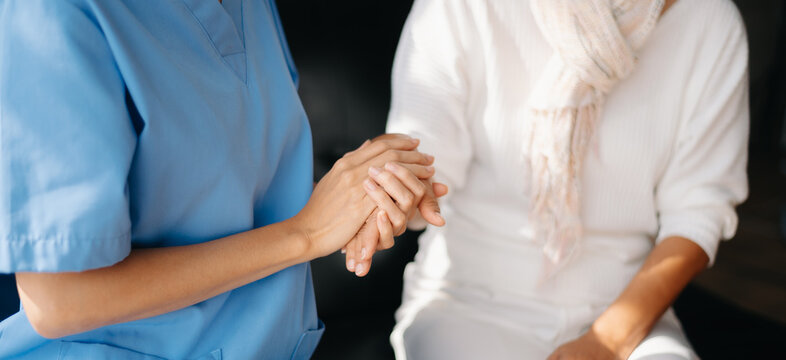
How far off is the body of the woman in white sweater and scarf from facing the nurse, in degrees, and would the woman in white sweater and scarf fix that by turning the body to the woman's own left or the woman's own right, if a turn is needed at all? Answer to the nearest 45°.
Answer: approximately 45° to the woman's own right

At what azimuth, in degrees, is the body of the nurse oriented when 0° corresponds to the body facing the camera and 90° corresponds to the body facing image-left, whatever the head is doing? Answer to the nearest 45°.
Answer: approximately 315°

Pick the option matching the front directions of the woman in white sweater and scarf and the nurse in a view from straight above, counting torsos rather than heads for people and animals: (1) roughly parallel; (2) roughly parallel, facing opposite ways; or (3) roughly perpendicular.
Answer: roughly perpendicular

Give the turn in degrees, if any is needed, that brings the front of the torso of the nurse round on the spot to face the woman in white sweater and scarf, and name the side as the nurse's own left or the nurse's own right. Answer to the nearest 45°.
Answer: approximately 45° to the nurse's own left
